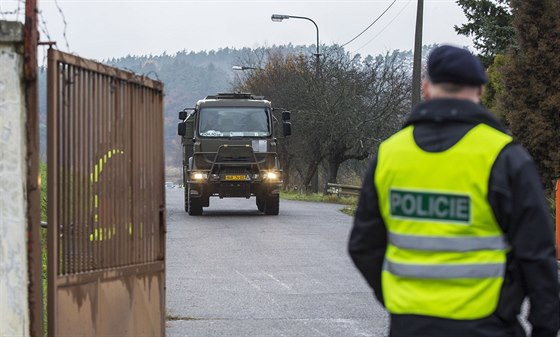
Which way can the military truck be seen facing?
toward the camera

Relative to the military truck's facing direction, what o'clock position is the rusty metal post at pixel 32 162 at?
The rusty metal post is roughly at 12 o'clock from the military truck.

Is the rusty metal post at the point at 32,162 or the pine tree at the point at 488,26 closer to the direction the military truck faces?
the rusty metal post

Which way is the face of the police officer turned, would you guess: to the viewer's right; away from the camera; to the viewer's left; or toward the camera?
away from the camera

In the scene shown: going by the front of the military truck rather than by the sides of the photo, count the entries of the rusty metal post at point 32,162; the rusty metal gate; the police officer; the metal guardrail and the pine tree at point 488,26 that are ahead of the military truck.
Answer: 3

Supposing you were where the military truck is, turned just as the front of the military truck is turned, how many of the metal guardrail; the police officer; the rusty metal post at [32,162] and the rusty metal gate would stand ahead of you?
3

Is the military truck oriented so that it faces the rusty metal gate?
yes

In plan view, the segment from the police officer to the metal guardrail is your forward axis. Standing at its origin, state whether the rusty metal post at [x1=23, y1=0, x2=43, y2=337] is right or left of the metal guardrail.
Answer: left

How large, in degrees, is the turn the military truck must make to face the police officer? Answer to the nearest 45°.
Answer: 0° — it already faces them

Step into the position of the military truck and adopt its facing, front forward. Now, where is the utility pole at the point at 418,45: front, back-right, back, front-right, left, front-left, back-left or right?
left
